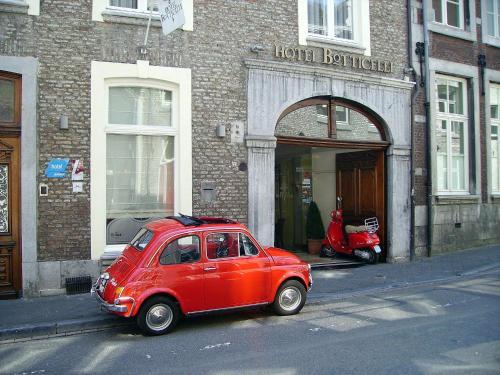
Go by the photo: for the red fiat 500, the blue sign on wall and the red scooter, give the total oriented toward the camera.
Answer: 1

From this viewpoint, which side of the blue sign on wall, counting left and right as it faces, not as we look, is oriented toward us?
front

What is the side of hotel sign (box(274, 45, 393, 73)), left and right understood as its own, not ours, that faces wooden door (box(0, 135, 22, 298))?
right

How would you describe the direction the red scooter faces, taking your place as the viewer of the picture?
facing away from the viewer and to the left of the viewer

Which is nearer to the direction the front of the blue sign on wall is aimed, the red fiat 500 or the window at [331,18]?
the red fiat 500

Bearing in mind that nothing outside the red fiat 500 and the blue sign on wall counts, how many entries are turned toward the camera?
1

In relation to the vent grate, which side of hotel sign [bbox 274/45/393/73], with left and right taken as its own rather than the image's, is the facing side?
right

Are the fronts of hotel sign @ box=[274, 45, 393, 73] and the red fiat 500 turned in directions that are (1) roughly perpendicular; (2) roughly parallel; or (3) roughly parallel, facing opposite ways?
roughly perpendicular

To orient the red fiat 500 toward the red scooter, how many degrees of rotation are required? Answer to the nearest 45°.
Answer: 0° — it already faces it

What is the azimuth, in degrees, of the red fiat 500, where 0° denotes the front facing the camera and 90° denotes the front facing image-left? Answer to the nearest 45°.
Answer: approximately 225°

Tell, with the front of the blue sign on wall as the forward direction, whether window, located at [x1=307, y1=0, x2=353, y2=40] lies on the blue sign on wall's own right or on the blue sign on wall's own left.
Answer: on the blue sign on wall's own left
